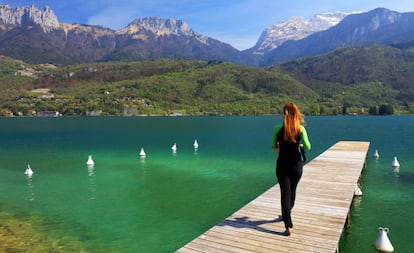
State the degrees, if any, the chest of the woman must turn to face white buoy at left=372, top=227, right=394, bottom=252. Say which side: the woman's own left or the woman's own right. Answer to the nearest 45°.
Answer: approximately 45° to the woman's own right

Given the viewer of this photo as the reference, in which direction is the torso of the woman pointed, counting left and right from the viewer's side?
facing away from the viewer

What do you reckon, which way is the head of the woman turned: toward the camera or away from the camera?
away from the camera
